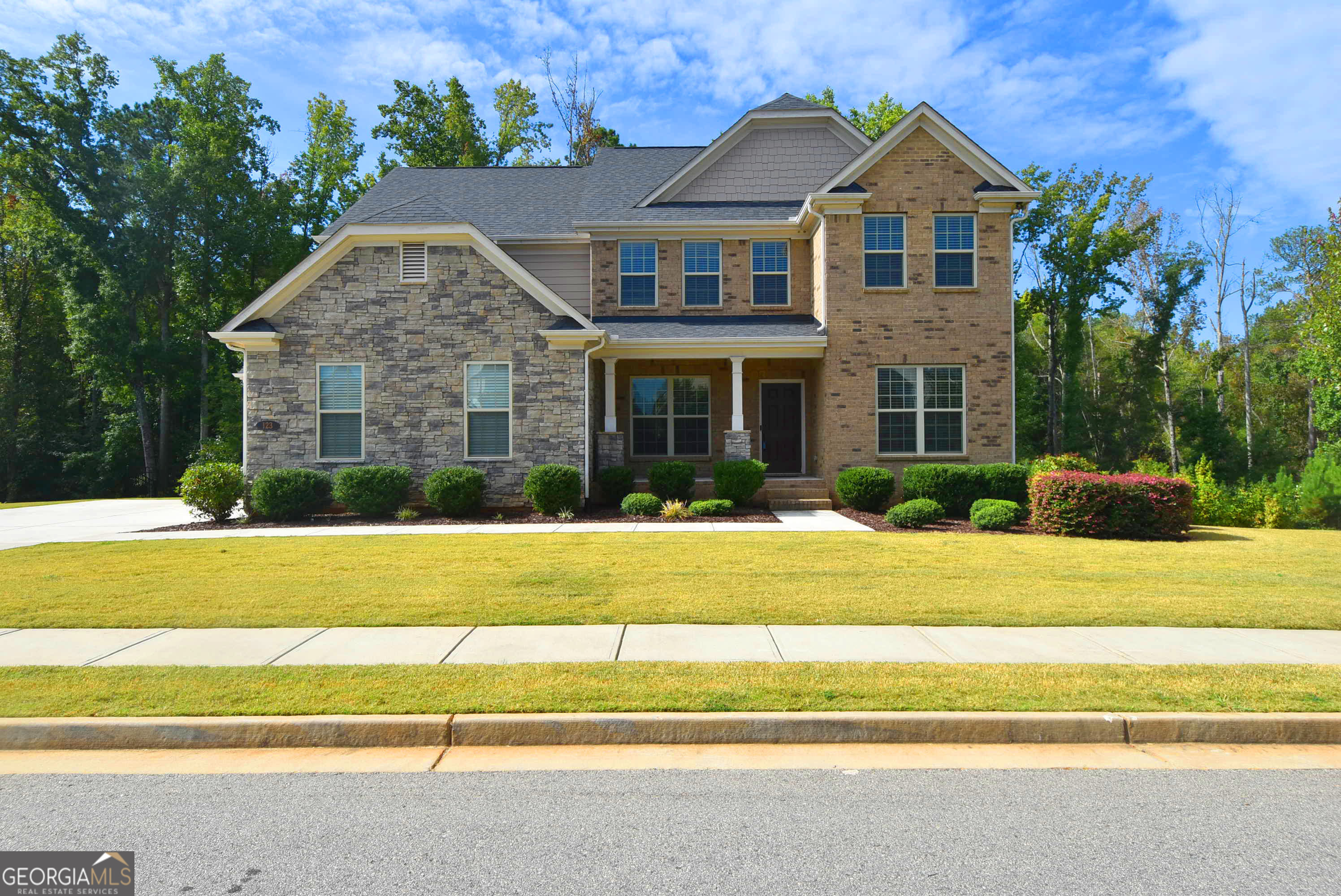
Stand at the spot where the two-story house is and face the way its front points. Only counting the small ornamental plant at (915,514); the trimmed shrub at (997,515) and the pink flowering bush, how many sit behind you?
0

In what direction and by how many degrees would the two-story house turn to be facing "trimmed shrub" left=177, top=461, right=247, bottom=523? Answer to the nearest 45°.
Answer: approximately 90° to its right

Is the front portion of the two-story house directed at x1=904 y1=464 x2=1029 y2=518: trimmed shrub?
no

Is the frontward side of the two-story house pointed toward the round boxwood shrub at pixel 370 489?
no

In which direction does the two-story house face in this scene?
toward the camera

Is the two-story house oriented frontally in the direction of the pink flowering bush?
no

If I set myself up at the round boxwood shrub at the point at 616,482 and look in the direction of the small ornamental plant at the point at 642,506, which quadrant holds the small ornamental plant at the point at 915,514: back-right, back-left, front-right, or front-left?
front-left
